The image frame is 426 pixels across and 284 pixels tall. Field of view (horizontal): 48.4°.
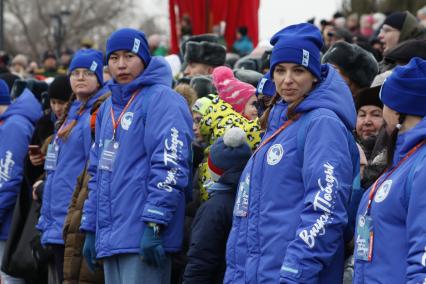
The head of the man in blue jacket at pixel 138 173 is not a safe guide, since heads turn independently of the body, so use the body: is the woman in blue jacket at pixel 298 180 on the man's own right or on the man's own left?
on the man's own left

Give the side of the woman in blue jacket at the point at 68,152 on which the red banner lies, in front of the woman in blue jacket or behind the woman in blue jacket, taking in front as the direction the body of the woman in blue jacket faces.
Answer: behind

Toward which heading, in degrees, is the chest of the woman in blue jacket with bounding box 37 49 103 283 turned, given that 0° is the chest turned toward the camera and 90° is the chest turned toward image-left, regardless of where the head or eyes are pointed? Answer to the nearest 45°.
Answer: approximately 45°
